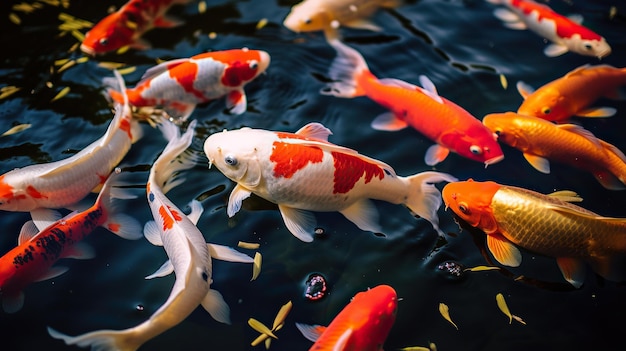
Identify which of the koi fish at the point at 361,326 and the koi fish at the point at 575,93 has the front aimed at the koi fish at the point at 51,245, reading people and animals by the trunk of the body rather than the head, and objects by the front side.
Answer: the koi fish at the point at 575,93

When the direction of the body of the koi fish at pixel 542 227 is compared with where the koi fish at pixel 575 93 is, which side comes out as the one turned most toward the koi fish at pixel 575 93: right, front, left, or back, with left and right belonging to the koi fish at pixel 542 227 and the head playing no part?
right

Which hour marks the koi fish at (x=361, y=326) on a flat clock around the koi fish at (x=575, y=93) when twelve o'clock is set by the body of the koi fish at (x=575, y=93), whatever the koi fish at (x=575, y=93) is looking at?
the koi fish at (x=361, y=326) is roughly at 11 o'clock from the koi fish at (x=575, y=93).

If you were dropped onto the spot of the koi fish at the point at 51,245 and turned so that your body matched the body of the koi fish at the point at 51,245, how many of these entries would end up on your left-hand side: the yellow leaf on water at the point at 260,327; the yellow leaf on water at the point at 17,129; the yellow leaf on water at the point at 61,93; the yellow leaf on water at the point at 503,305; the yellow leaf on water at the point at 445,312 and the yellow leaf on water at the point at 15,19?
3

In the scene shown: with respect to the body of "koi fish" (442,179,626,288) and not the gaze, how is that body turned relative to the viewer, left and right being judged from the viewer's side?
facing to the left of the viewer

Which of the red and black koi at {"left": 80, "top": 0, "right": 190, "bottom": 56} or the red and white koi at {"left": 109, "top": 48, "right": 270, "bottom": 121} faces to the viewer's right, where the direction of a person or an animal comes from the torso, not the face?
the red and white koi at {"left": 109, "top": 48, "right": 270, "bottom": 121}

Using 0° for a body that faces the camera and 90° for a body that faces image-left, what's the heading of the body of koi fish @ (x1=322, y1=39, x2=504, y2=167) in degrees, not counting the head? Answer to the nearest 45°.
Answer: approximately 315°

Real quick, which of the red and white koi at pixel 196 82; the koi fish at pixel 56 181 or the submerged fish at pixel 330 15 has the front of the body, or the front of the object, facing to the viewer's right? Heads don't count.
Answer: the red and white koi

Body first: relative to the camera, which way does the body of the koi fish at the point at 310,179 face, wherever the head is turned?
to the viewer's left
